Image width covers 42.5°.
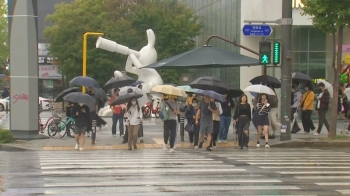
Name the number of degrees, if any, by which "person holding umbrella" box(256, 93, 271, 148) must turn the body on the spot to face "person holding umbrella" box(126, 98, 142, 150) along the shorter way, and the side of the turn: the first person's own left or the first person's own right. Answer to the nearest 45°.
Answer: approximately 90° to the first person's own right

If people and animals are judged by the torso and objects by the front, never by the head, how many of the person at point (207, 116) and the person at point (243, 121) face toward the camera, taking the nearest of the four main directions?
2

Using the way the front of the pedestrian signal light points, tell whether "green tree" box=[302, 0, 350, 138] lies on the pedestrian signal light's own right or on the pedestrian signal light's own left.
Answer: on the pedestrian signal light's own left

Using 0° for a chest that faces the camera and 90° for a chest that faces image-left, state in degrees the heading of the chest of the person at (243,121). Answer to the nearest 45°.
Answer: approximately 0°
